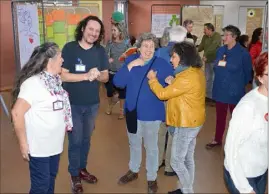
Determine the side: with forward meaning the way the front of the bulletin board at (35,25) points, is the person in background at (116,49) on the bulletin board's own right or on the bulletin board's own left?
on the bulletin board's own left

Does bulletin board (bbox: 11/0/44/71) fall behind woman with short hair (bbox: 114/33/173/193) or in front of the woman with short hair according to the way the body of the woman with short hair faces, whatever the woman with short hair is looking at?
behind

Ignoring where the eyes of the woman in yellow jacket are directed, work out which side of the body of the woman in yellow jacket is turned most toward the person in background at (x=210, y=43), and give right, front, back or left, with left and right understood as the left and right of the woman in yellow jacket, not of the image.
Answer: right

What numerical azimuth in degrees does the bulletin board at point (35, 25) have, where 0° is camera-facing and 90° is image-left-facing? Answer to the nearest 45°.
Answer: approximately 0°

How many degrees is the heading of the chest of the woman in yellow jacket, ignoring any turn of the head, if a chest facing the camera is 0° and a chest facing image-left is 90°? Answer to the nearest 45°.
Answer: approximately 90°

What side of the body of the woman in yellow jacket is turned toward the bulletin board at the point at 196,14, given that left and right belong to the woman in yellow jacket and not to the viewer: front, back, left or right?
right

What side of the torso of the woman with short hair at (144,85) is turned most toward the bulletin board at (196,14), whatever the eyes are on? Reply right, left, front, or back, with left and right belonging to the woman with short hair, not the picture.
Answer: back
